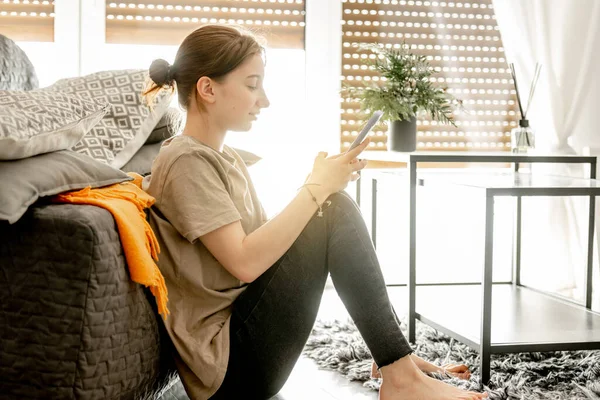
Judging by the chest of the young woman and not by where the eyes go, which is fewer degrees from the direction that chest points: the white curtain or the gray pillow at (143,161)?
the white curtain

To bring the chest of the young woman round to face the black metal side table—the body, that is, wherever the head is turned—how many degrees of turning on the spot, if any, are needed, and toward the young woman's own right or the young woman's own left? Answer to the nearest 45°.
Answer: approximately 45° to the young woman's own left

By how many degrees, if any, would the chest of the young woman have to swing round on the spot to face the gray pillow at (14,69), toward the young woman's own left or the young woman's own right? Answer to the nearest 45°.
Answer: approximately 135° to the young woman's own left

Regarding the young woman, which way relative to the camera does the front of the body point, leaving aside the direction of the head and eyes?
to the viewer's right

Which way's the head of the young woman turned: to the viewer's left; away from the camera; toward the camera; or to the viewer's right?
to the viewer's right
